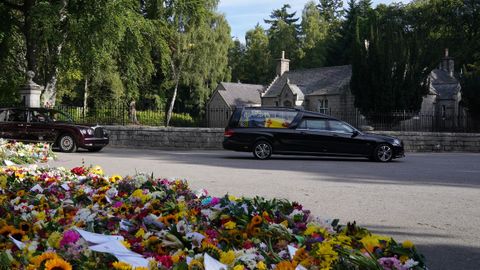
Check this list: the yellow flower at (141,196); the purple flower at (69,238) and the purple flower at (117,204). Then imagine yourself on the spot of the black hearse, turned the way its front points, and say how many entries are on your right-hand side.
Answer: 3

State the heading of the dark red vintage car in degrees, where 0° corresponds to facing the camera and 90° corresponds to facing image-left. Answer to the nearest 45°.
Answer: approximately 315°

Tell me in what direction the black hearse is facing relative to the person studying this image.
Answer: facing to the right of the viewer

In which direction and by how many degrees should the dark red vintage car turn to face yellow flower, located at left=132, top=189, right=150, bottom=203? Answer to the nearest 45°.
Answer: approximately 45° to its right

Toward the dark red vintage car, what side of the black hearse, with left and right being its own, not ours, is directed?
back

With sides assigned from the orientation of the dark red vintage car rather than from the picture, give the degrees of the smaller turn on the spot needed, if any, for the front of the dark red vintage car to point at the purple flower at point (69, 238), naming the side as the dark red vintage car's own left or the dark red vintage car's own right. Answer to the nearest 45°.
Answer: approximately 45° to the dark red vintage car's own right

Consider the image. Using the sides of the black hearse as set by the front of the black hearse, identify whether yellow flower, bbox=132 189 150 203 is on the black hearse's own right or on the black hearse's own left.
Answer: on the black hearse's own right

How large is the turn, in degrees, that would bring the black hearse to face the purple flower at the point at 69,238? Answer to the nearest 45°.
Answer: approximately 90° to its right
